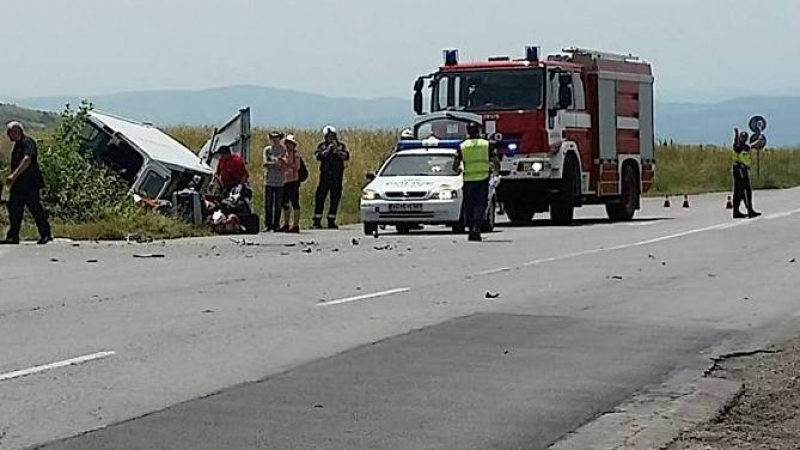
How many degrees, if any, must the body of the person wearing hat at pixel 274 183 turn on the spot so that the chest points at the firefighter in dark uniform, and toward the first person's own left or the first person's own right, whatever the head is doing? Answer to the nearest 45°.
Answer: approximately 135° to the first person's own left

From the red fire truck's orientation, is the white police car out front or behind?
out front

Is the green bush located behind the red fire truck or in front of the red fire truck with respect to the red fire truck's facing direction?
in front

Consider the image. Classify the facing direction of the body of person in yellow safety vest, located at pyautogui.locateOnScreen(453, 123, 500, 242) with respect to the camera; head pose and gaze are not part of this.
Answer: away from the camera

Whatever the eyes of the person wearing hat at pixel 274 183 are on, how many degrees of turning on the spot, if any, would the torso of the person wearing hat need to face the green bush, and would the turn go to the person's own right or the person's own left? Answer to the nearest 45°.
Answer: approximately 90° to the person's own right

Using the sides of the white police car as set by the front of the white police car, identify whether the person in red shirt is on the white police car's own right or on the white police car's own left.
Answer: on the white police car's own right

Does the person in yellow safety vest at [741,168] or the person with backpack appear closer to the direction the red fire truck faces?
the person with backpack

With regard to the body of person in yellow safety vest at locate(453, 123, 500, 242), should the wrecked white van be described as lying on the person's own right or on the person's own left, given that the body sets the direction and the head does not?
on the person's own left
